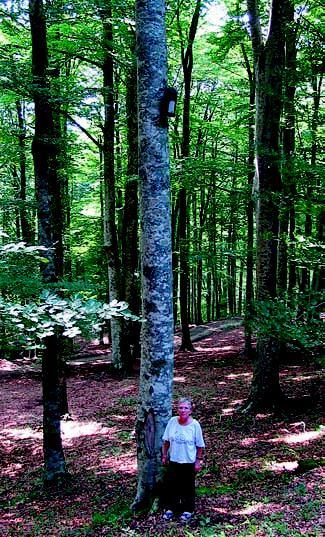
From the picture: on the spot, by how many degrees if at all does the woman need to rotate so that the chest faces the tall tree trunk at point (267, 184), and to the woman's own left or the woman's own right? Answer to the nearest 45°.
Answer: approximately 180°

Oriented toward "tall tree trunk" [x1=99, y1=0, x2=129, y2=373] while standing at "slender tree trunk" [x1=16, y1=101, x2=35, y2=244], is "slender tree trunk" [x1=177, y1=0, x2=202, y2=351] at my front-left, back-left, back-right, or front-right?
front-left

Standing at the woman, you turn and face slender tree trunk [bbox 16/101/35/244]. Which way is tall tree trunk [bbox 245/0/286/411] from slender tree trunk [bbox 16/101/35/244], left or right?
right

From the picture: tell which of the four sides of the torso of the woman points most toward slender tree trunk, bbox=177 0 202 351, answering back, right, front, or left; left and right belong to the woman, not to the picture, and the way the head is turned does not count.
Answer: back

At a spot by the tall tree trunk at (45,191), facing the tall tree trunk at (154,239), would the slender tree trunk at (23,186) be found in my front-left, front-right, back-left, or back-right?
back-left

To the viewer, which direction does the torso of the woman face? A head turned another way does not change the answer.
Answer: toward the camera

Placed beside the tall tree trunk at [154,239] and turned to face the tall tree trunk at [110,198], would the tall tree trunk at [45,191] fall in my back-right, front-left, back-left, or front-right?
front-left

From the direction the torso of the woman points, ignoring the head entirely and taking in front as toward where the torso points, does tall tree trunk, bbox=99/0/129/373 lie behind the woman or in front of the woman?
behind

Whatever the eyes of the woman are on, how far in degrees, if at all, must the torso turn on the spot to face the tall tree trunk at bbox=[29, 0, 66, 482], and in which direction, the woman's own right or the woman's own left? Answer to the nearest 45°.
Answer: approximately 135° to the woman's own right

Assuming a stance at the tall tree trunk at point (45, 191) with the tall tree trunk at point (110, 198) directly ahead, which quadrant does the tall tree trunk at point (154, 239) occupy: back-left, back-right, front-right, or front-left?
back-right

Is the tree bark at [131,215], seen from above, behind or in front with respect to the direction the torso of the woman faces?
behind
